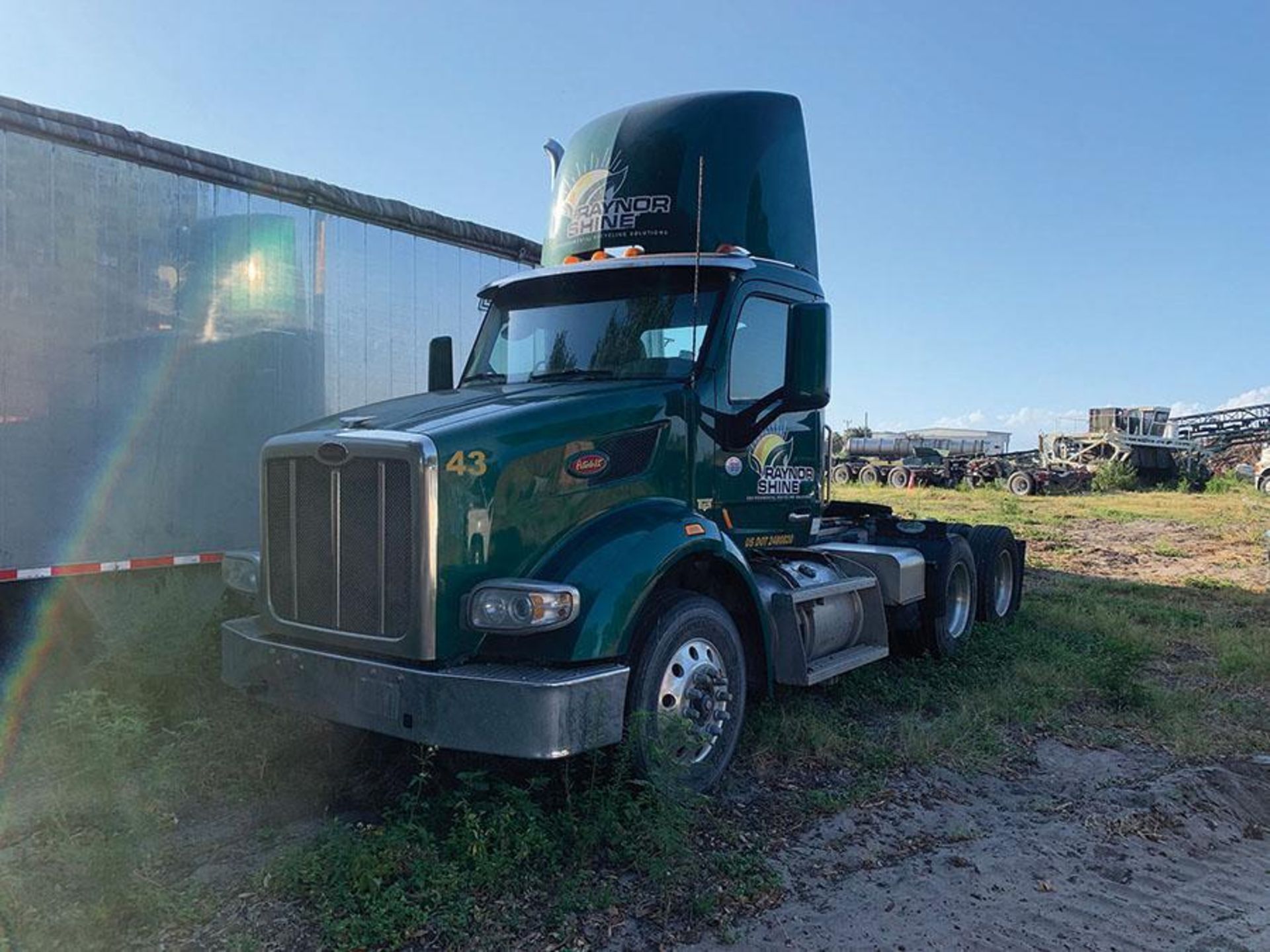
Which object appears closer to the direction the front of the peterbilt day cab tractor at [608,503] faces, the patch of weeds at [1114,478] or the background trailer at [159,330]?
the background trailer

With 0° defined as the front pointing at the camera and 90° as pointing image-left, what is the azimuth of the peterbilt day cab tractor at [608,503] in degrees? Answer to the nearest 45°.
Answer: approximately 45°

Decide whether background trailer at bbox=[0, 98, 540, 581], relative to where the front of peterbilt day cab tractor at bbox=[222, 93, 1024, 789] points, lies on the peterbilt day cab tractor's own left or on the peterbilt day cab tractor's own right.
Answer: on the peterbilt day cab tractor's own right

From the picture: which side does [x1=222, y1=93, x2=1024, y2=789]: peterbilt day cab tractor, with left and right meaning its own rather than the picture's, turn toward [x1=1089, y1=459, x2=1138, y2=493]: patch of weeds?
back

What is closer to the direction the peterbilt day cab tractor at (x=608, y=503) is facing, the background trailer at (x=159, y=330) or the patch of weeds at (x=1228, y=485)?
the background trailer

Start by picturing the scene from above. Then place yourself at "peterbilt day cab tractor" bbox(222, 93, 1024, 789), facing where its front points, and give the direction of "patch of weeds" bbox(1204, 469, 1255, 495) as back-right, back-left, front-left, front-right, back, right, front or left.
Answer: back

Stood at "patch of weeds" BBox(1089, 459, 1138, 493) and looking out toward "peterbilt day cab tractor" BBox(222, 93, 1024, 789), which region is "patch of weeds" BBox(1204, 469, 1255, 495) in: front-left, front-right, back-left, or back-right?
back-left
